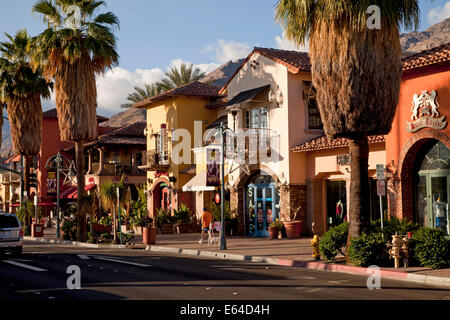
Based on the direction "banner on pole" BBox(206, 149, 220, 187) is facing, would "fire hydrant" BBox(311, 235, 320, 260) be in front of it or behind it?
in front

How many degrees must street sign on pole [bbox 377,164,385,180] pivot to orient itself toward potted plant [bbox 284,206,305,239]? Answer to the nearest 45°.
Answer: approximately 180°

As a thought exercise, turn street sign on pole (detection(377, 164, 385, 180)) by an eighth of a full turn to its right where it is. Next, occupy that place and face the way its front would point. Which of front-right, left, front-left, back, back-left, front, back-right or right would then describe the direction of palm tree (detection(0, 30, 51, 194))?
right

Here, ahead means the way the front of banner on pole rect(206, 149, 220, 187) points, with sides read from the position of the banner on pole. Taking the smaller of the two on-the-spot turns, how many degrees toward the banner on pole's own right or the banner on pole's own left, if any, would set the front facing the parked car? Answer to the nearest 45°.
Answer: approximately 45° to the banner on pole's own right

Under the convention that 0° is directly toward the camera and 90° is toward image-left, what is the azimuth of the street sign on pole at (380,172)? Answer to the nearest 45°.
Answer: approximately 0°

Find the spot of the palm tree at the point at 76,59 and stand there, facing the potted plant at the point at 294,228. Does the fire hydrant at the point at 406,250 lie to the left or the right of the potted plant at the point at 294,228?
right

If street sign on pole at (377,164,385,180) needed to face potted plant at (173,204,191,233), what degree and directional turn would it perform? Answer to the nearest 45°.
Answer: approximately 135° to its right
